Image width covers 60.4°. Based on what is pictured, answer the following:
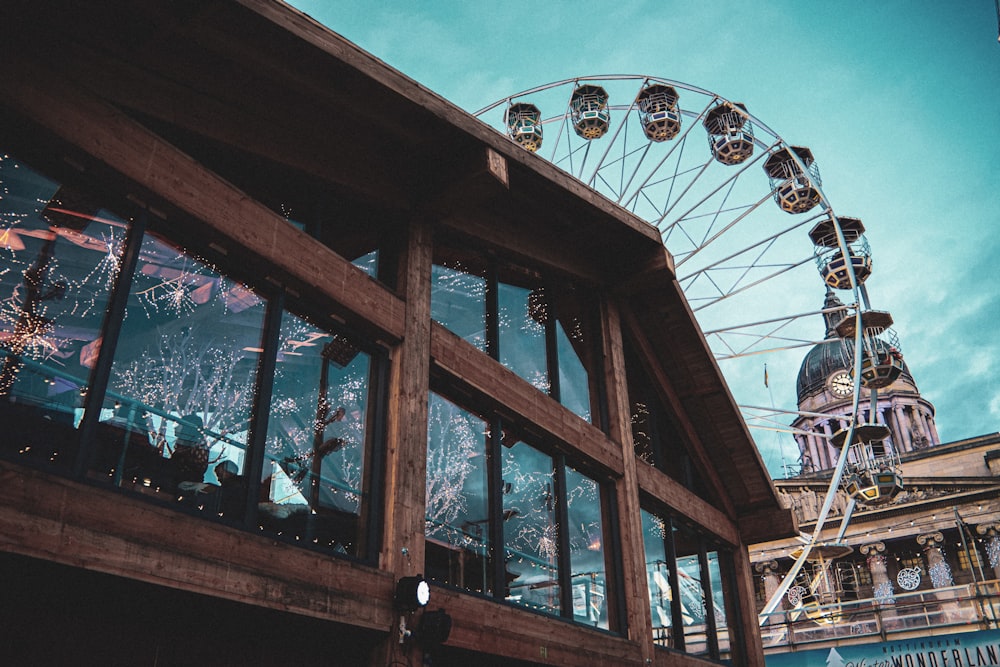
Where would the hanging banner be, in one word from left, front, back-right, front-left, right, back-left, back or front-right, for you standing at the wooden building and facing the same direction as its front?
left

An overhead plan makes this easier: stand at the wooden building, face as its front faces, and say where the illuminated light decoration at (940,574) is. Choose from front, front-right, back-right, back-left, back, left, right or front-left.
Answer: left

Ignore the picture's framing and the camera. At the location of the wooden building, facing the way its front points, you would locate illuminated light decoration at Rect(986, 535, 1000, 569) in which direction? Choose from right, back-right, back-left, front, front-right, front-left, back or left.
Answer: left
